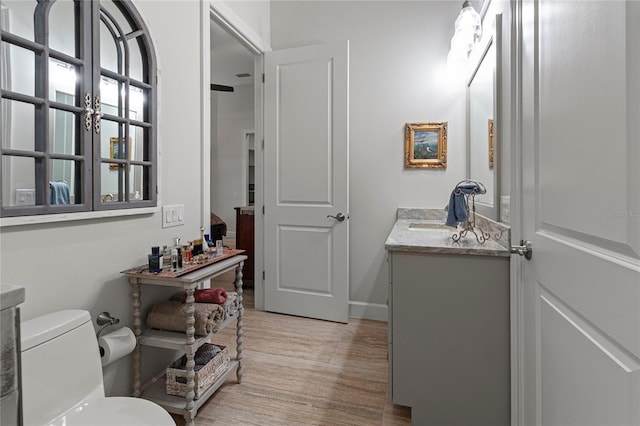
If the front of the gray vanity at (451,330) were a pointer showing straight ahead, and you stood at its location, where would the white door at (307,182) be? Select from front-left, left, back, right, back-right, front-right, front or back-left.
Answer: front-right

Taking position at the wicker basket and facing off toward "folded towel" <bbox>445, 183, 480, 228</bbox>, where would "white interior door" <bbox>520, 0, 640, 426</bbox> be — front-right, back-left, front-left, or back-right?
front-right

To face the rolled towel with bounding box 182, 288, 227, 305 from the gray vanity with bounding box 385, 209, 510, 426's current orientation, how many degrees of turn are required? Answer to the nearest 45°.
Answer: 0° — it already faces it

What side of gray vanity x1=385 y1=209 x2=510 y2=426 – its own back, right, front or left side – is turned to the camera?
left

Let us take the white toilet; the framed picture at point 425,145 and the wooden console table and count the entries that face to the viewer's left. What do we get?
0

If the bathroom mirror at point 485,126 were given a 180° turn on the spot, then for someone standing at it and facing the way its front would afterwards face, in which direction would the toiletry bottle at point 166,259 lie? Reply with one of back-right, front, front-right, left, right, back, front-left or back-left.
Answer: back-right

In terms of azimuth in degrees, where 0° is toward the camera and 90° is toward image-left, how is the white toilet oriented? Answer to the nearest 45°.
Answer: approximately 315°

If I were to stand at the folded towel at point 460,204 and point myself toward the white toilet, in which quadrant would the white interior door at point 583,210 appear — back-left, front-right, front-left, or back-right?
front-left

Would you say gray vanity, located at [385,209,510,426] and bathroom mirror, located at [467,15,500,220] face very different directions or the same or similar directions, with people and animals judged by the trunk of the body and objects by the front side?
same or similar directions

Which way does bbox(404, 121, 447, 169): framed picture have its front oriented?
toward the camera

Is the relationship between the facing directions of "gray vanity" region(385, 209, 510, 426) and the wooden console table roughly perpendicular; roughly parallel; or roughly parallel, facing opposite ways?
roughly parallel, facing opposite ways

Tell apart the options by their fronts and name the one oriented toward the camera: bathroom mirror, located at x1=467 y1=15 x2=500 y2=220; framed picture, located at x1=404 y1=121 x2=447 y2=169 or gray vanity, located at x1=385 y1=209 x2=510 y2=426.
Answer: the framed picture

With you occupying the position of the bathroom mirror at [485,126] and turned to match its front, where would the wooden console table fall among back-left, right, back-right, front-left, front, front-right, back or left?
front-left

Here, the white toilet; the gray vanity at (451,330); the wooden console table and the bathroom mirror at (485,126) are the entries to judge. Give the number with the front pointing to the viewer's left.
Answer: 2

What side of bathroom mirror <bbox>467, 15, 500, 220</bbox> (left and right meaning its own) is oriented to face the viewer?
left

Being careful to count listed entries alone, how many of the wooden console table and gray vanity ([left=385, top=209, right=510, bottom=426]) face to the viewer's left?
1

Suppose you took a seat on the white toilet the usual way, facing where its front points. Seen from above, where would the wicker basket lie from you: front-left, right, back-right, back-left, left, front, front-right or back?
left

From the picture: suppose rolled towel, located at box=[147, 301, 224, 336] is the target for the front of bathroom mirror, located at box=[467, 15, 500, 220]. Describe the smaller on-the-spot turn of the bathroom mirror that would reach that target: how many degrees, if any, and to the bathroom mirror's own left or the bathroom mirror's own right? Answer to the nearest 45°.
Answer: approximately 45° to the bathroom mirror's own left

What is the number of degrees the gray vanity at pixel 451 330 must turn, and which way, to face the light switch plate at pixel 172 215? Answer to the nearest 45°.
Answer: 0° — it already faces it

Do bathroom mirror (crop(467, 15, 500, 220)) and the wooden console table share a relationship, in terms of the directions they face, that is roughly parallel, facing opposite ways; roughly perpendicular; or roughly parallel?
roughly parallel, facing opposite ways

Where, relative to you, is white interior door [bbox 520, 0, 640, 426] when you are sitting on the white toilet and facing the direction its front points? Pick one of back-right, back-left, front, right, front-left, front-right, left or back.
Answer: front
